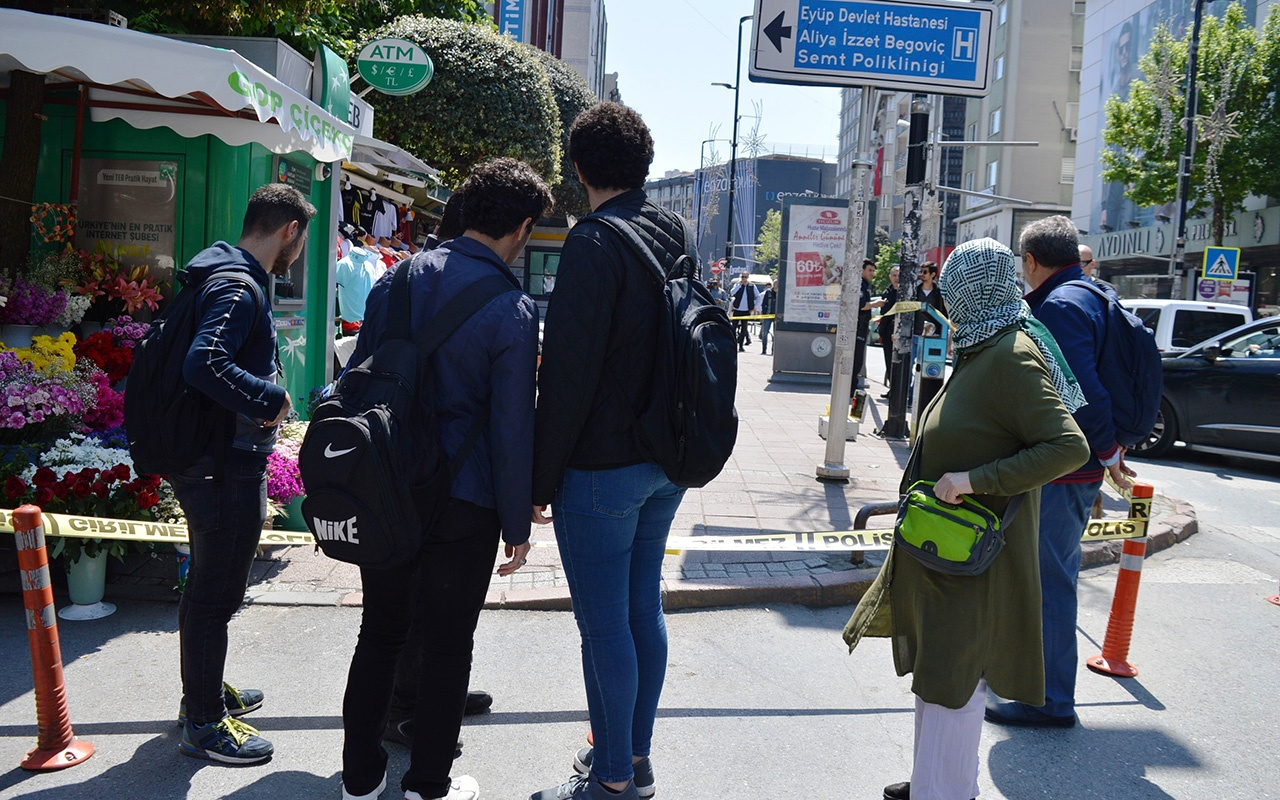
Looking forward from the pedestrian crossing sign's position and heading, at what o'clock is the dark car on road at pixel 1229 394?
The dark car on road is roughly at 12 o'clock from the pedestrian crossing sign.

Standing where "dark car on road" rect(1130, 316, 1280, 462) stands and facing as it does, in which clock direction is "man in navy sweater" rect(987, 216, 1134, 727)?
The man in navy sweater is roughly at 9 o'clock from the dark car on road.

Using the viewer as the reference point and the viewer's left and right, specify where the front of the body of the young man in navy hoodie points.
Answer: facing to the right of the viewer

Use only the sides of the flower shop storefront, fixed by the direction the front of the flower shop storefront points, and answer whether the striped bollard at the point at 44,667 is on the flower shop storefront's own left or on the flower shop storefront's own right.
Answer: on the flower shop storefront's own right

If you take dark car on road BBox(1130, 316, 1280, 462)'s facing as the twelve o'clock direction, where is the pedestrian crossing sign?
The pedestrian crossing sign is roughly at 3 o'clock from the dark car on road.

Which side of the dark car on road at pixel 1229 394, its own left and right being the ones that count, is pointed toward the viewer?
left
